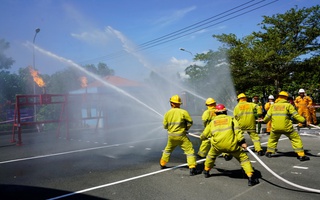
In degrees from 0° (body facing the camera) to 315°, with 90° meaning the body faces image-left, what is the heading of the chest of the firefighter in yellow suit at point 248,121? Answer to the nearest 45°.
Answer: approximately 135°

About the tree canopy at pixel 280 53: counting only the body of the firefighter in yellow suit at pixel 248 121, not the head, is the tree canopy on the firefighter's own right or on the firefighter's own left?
on the firefighter's own right

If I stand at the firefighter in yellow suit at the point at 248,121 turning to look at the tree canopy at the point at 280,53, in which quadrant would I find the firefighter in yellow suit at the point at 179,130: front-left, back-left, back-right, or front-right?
back-left

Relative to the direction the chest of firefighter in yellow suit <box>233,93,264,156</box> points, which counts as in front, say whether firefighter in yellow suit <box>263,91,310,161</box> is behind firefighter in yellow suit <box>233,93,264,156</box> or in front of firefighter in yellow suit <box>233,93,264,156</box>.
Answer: behind

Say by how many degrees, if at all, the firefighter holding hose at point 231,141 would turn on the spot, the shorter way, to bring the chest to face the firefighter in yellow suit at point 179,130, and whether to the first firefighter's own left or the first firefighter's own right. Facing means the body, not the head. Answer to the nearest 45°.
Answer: approximately 45° to the first firefighter's own left

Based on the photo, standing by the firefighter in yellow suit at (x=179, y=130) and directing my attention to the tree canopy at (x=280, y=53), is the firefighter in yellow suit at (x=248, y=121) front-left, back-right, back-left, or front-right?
front-right
